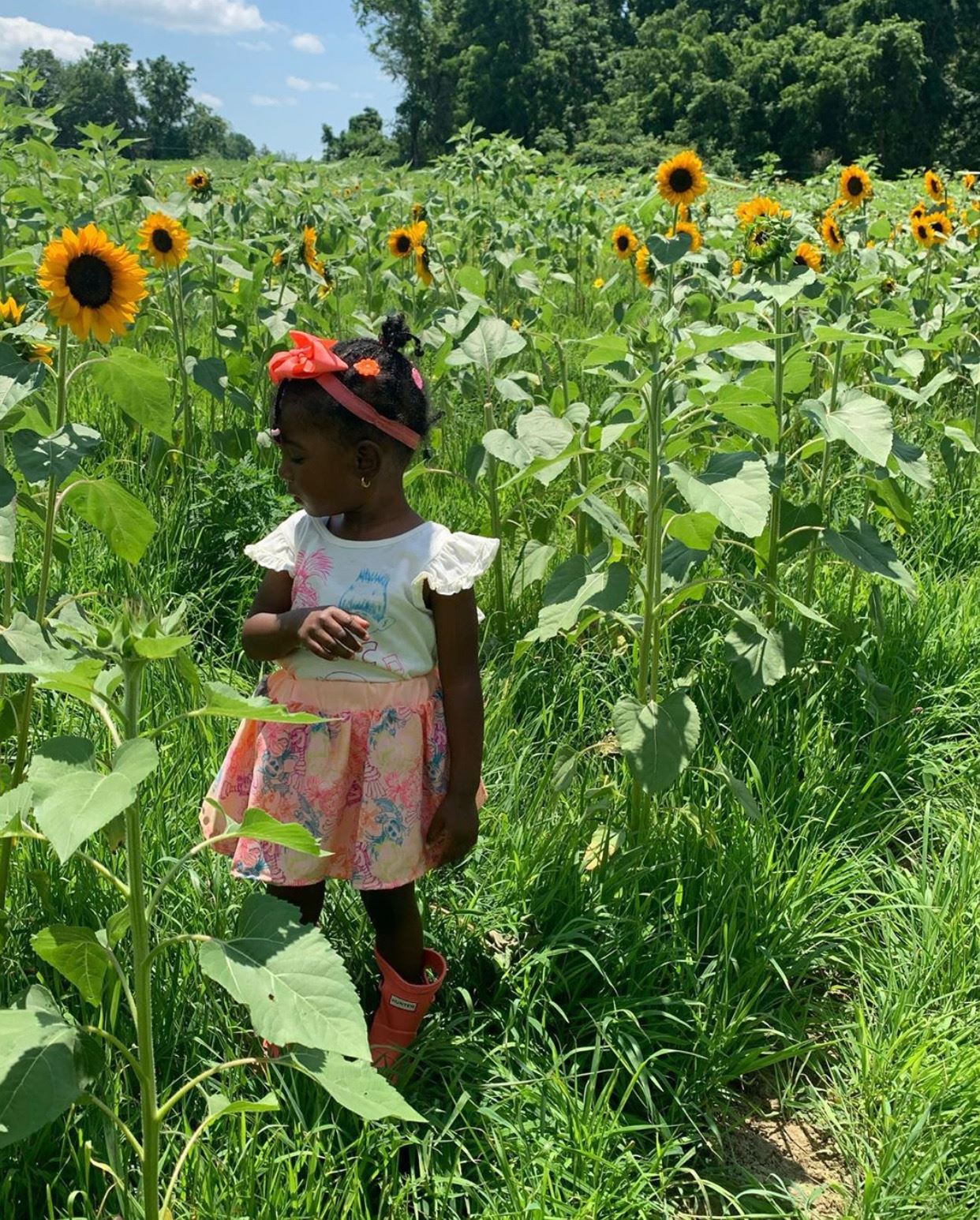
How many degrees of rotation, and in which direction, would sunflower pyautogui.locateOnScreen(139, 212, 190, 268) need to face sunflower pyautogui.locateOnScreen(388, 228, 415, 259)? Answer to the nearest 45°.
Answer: approximately 135° to its left

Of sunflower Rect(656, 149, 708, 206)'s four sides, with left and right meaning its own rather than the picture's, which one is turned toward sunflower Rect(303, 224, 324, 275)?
right

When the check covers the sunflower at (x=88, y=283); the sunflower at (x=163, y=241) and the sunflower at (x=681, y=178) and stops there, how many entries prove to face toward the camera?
3

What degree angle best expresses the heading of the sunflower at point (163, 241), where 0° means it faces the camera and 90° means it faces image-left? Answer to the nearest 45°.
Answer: approximately 0°

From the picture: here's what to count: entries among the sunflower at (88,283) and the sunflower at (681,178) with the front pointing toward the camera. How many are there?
2

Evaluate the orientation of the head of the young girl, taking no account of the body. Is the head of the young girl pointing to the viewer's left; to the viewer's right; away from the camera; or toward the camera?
to the viewer's left

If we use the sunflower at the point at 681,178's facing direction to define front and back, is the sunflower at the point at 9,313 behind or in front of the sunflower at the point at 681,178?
in front

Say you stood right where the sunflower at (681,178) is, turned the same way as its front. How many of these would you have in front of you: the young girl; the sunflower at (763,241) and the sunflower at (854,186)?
1
